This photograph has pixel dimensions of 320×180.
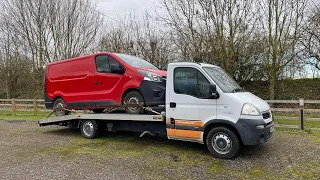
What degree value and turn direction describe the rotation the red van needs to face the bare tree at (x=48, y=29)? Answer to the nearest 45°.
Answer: approximately 135° to its left

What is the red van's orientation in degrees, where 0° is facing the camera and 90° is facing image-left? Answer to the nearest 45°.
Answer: approximately 315°

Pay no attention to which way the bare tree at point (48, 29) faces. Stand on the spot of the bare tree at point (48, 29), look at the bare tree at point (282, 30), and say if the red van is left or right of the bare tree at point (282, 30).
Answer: right

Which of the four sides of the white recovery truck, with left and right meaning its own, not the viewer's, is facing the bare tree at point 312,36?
left

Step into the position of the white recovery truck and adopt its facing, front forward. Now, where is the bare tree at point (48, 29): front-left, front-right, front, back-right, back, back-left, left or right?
back

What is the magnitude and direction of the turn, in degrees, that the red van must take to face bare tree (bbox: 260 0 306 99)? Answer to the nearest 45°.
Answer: approximately 90° to its left

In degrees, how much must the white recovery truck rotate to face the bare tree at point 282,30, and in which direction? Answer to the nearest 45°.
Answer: approximately 90° to its left
